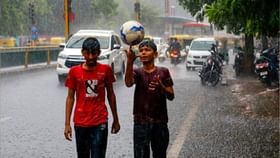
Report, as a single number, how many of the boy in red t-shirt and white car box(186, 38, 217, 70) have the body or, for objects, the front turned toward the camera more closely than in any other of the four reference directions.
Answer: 2

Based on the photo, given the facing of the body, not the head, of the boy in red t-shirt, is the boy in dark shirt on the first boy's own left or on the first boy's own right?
on the first boy's own left

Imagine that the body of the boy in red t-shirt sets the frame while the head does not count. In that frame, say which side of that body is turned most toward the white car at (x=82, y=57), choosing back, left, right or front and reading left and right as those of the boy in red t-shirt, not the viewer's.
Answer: back

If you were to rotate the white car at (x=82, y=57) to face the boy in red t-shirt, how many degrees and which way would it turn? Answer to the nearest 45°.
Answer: approximately 45° to its left

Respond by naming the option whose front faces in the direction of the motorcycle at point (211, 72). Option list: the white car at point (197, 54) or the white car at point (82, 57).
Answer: the white car at point (197, 54)

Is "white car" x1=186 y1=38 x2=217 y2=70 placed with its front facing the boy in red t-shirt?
yes

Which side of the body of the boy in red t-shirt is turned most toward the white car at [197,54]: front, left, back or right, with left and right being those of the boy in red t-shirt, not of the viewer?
back

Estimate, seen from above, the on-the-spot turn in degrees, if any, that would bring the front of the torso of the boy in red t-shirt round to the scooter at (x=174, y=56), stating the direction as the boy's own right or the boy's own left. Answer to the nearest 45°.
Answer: approximately 180°

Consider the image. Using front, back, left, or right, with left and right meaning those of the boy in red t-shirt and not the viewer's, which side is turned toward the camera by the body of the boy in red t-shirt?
front

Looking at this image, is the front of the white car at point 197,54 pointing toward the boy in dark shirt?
yes

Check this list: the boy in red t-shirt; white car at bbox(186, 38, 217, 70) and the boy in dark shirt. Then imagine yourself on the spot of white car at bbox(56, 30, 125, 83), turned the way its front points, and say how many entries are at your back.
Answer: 1

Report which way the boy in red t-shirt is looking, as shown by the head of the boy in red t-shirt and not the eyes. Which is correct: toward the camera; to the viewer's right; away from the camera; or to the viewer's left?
toward the camera

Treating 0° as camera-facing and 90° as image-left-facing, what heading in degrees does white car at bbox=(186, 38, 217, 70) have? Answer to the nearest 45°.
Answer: approximately 0°
